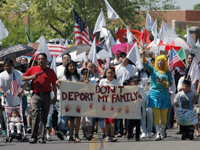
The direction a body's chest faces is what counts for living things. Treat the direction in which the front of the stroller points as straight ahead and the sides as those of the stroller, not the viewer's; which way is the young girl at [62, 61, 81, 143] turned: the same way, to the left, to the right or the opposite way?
the same way

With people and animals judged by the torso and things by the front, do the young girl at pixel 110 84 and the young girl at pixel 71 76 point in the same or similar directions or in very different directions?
same or similar directions

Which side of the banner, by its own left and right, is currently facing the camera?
front

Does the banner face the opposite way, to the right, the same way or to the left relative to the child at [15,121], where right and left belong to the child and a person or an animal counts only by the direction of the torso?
the same way

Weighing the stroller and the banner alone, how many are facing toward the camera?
2

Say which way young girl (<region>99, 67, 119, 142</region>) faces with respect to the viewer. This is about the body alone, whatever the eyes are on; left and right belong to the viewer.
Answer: facing the viewer

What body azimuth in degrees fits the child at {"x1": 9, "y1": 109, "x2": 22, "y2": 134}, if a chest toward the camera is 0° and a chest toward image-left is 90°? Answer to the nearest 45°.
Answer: approximately 0°

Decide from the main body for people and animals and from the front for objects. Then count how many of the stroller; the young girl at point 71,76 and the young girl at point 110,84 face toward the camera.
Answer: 3

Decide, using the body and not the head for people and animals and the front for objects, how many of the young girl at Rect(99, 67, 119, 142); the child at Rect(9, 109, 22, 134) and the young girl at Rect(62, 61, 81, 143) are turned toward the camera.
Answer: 3

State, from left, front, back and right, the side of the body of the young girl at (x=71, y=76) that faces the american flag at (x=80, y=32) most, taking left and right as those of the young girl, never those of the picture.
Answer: back

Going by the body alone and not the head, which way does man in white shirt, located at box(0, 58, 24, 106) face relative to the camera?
toward the camera

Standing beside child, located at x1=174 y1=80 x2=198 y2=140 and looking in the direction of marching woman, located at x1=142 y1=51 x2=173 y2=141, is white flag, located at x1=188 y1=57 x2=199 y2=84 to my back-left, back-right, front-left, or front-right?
back-right

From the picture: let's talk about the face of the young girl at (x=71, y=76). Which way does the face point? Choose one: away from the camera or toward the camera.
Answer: toward the camera

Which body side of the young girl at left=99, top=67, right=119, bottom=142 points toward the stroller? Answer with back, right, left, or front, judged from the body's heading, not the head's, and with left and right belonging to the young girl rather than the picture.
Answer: right

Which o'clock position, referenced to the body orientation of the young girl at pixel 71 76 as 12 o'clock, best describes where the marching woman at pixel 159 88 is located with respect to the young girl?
The marching woman is roughly at 9 o'clock from the young girl.

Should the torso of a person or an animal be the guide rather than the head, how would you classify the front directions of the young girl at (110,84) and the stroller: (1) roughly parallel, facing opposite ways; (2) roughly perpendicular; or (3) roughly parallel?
roughly parallel

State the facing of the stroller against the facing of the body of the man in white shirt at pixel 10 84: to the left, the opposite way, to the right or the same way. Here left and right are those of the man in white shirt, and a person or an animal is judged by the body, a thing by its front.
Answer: the same way

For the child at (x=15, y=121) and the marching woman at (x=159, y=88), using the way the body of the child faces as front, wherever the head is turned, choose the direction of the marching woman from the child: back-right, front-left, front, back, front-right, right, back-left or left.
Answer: left

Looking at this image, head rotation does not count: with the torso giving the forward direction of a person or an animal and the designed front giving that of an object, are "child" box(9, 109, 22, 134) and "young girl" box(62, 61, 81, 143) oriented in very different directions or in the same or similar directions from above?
same or similar directions

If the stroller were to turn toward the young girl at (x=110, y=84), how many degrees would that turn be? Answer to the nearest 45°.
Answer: approximately 90° to its left
